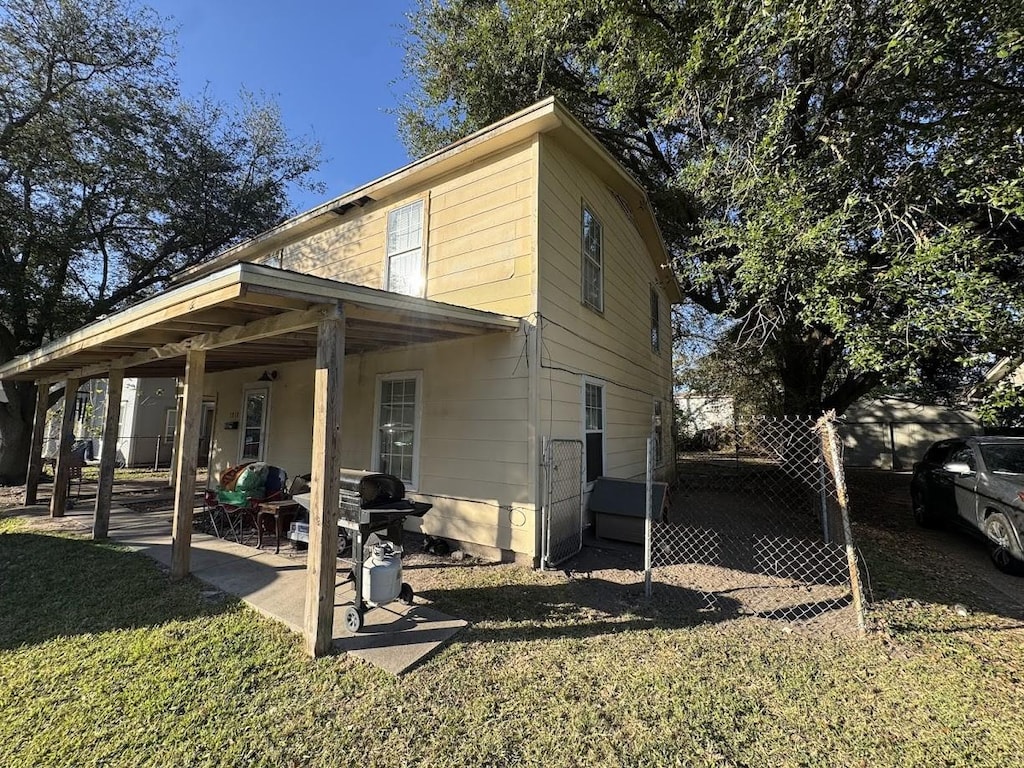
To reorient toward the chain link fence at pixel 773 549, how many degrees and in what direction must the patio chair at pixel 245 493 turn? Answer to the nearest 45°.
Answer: approximately 90° to its left

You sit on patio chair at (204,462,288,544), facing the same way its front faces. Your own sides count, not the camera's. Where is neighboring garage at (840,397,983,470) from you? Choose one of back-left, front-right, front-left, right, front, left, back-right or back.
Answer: back-left

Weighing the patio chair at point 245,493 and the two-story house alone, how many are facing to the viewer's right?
0

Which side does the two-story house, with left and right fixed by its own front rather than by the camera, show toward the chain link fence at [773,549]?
left

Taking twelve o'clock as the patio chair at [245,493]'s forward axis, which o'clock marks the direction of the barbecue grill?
The barbecue grill is roughly at 10 o'clock from the patio chair.
